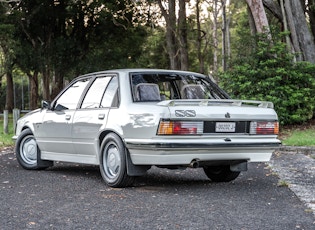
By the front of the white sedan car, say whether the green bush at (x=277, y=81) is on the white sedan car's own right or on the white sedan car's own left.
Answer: on the white sedan car's own right

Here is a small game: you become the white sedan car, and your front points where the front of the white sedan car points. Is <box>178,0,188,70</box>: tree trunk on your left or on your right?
on your right

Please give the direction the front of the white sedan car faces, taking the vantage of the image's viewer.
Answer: facing away from the viewer and to the left of the viewer

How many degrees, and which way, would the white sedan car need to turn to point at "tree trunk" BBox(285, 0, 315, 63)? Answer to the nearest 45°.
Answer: approximately 90° to its right

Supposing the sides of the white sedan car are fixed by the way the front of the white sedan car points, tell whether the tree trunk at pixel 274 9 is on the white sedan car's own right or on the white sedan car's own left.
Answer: on the white sedan car's own right
